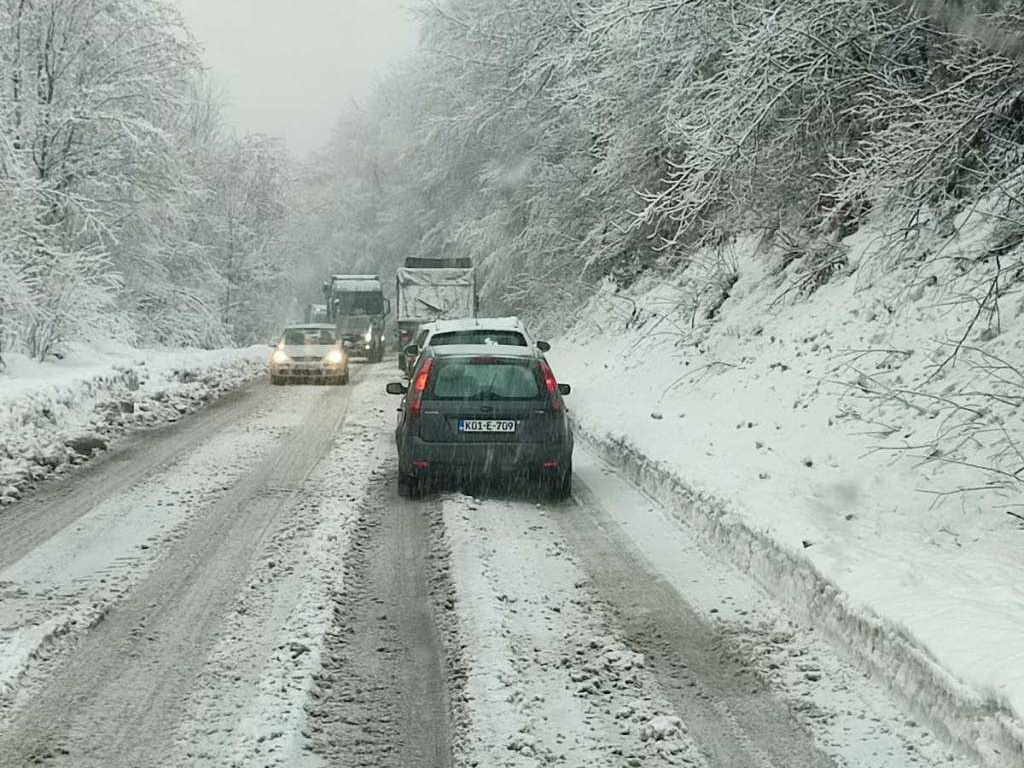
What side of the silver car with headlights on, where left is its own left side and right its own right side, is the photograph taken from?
front

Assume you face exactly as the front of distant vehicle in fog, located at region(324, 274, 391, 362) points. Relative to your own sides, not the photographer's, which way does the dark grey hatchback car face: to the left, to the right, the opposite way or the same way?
the opposite way

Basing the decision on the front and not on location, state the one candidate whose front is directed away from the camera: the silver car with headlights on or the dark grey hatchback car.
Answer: the dark grey hatchback car

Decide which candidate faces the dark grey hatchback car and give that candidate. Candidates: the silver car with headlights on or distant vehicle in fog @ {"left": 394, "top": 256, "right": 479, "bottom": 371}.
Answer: the silver car with headlights on

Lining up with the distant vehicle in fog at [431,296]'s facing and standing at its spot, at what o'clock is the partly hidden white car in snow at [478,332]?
the partly hidden white car in snow at [478,332] is roughly at 6 o'clock from the distant vehicle in fog at [431,296].

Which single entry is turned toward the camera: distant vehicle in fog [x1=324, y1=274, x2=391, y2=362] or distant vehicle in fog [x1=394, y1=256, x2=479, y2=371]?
distant vehicle in fog [x1=324, y1=274, x2=391, y2=362]

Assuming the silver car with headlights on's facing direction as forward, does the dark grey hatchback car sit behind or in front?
in front

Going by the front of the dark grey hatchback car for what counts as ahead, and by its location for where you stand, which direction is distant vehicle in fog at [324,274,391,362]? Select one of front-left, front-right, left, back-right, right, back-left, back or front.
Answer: front

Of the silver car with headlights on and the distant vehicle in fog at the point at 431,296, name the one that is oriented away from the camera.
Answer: the distant vehicle in fog

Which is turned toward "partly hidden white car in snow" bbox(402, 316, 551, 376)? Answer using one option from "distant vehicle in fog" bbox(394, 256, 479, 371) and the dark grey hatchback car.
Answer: the dark grey hatchback car

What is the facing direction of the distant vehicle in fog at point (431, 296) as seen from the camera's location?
facing away from the viewer

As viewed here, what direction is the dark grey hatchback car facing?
away from the camera

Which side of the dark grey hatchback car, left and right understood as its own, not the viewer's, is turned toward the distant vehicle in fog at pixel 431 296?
front

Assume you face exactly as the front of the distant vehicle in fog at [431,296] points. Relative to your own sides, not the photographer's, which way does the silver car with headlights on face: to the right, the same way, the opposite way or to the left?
the opposite way

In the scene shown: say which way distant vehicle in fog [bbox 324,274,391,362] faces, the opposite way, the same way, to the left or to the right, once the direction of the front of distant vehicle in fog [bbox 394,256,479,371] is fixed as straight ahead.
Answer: the opposite way

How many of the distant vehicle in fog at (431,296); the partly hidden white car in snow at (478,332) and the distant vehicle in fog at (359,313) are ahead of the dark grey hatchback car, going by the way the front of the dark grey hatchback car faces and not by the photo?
3
